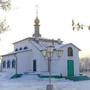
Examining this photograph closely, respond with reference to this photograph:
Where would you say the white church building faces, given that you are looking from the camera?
facing the viewer and to the right of the viewer

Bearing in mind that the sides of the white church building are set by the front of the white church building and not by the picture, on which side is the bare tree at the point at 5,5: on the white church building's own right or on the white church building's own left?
on the white church building's own right
